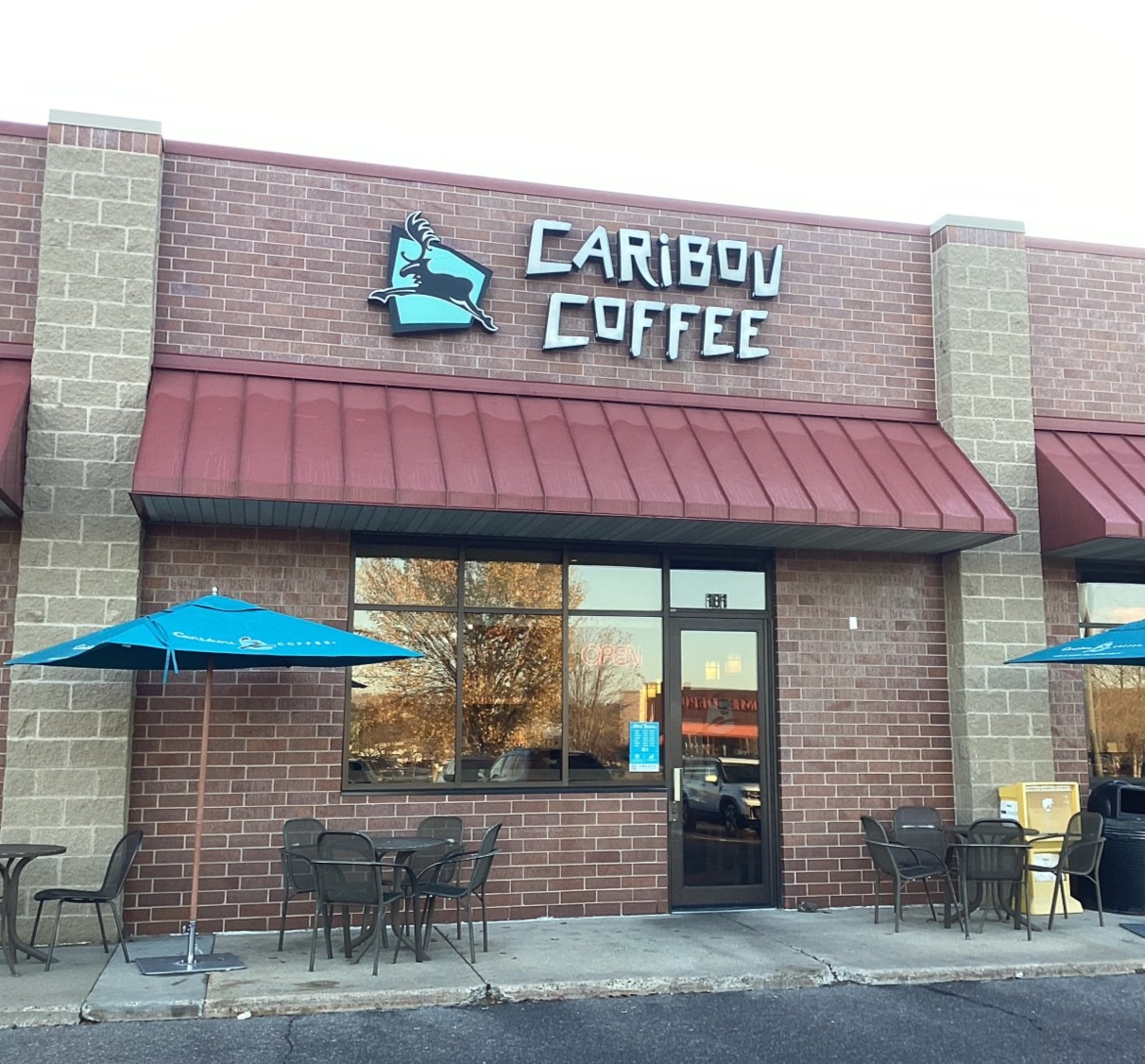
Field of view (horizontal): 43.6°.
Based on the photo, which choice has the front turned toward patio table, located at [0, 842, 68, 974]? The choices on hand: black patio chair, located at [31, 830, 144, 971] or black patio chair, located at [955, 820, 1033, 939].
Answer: black patio chair, located at [31, 830, 144, 971]

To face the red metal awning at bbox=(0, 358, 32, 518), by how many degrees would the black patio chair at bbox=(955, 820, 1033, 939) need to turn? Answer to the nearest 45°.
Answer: approximately 135° to its left

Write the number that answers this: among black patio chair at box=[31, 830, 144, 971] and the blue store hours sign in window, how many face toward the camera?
1

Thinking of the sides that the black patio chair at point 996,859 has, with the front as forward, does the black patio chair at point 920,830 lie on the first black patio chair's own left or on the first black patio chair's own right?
on the first black patio chair's own left

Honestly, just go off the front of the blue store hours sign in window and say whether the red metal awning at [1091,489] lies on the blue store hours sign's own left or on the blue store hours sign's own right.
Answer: on the blue store hours sign's own left

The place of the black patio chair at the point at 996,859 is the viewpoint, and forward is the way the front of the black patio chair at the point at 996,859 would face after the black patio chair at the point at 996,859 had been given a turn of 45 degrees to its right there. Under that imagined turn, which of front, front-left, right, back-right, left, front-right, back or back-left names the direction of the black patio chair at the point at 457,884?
back

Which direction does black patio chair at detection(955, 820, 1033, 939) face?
away from the camera

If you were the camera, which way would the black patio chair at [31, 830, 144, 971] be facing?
facing to the left of the viewer

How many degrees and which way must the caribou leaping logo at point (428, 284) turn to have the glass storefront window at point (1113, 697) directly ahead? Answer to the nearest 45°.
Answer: approximately 180°

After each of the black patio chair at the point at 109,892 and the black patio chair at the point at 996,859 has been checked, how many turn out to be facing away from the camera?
1
